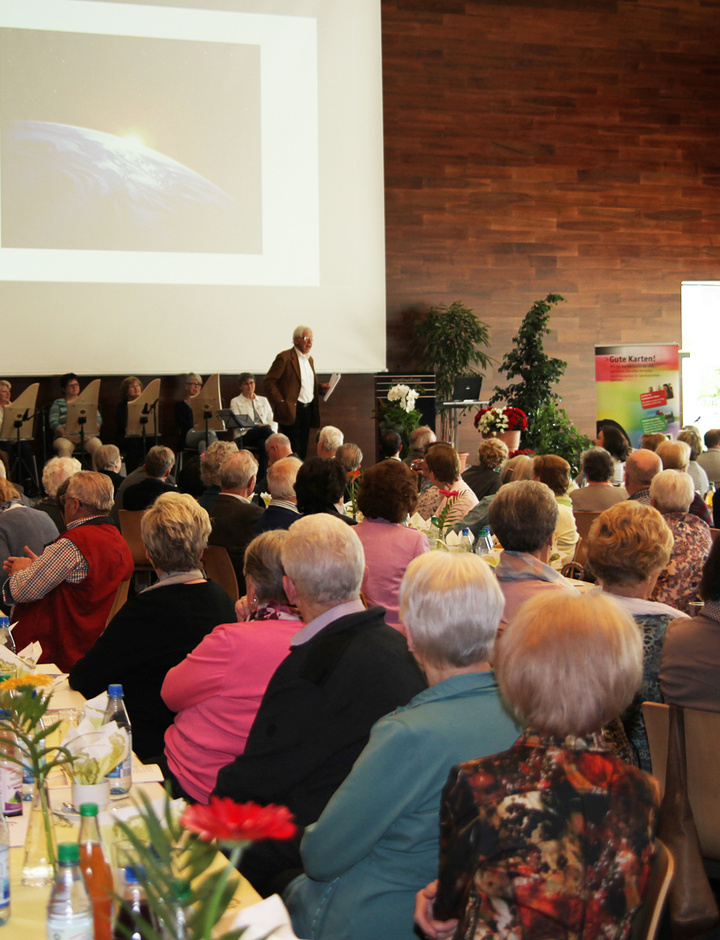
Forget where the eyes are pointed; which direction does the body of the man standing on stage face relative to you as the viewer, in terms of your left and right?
facing the viewer and to the right of the viewer

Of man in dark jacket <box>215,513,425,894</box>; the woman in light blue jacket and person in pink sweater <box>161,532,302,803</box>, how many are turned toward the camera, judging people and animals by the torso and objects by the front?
0

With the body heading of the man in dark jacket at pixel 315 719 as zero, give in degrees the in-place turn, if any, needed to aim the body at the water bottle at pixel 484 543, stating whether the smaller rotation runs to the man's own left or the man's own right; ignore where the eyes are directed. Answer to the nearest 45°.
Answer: approximately 45° to the man's own right

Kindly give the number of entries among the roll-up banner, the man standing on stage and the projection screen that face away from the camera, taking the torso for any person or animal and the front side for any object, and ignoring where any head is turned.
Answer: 0

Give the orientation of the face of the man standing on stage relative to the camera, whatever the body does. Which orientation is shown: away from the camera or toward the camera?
toward the camera

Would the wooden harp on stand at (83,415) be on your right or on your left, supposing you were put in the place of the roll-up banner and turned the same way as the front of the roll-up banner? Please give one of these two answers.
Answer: on your right

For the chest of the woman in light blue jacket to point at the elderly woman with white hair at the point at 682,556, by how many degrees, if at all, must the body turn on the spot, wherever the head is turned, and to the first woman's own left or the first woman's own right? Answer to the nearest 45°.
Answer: approximately 90° to the first woman's own right

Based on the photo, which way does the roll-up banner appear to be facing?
toward the camera

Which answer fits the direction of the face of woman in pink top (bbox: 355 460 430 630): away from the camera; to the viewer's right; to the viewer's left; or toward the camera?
away from the camera

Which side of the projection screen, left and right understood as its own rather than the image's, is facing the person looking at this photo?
front

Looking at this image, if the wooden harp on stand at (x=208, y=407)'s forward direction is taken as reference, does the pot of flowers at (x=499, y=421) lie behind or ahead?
behind

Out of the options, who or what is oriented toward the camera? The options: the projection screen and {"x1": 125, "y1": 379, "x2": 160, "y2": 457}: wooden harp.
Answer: the projection screen

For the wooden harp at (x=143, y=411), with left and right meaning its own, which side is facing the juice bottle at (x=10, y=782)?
back

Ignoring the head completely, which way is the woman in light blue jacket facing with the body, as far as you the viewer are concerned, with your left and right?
facing away from the viewer and to the left of the viewer

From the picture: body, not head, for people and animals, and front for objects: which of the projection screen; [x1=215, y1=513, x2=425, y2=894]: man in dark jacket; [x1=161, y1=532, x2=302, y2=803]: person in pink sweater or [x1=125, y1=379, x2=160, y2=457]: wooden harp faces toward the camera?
the projection screen
